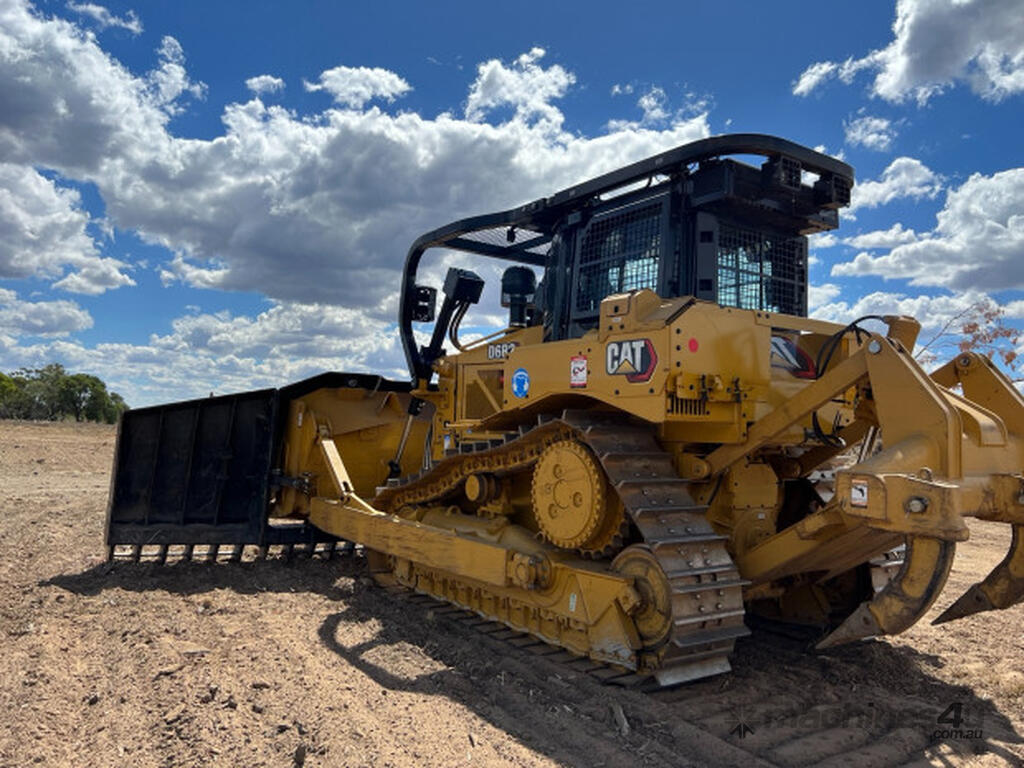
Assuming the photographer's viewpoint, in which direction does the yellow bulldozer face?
facing away from the viewer and to the left of the viewer
